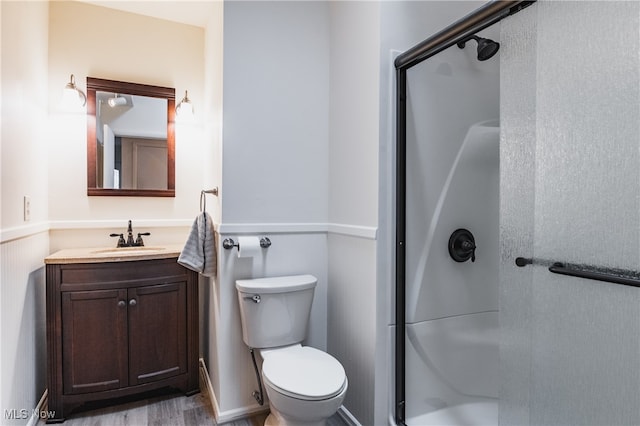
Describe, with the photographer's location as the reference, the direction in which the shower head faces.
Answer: facing the viewer and to the right of the viewer

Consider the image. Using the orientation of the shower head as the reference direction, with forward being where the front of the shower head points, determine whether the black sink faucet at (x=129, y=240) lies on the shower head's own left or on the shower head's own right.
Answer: on the shower head's own right

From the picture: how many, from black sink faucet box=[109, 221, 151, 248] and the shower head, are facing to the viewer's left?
0

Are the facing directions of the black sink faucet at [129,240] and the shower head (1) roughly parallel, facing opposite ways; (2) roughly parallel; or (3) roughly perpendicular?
roughly parallel

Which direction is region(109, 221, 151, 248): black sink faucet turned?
toward the camera

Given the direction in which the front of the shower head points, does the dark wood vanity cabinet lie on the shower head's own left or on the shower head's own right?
on the shower head's own right

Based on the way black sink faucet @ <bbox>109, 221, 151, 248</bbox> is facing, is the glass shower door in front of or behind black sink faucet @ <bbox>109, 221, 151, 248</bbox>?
in front

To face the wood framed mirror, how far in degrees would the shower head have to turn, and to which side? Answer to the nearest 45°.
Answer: approximately 135° to its right
